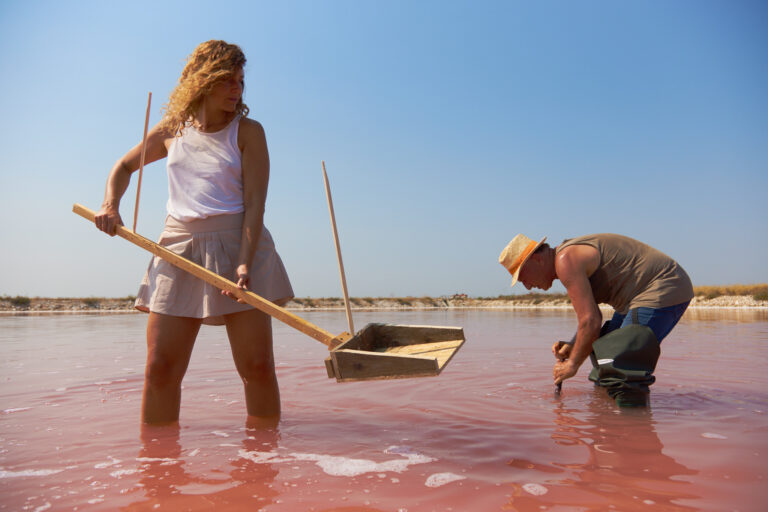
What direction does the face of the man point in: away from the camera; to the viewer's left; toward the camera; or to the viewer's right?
to the viewer's left

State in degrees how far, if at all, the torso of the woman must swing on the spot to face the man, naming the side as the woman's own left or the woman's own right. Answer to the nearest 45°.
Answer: approximately 90° to the woman's own left

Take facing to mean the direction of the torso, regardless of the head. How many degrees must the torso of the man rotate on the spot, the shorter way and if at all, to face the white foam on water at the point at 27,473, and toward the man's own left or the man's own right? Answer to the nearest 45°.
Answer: approximately 45° to the man's own left

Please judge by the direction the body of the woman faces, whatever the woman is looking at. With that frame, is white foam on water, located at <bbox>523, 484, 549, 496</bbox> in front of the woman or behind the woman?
in front

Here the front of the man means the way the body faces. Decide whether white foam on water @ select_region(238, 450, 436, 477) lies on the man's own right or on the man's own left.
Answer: on the man's own left

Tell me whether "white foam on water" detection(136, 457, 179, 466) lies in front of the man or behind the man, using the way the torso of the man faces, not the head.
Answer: in front

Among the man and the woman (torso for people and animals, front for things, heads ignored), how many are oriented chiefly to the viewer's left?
1

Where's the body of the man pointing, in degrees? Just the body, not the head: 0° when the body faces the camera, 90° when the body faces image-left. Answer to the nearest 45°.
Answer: approximately 90°

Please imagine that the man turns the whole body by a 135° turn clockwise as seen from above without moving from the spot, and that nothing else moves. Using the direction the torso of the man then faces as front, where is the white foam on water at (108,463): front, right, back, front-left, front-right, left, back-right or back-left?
back

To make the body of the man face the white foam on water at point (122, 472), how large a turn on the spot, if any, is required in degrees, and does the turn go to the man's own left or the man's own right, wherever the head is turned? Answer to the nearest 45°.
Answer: approximately 45° to the man's own left

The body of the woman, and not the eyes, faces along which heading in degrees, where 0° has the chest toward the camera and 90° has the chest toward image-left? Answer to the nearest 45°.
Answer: approximately 0°

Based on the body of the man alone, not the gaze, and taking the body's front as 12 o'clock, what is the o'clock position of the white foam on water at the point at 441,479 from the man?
The white foam on water is roughly at 10 o'clock from the man.
